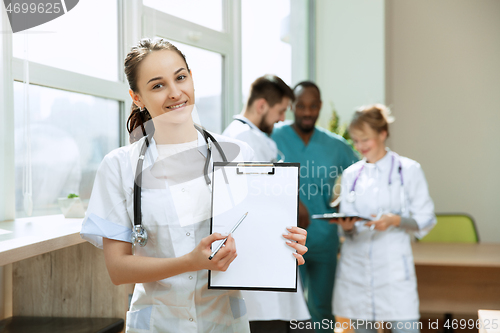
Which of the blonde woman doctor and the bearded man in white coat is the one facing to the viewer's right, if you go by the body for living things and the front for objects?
the bearded man in white coat

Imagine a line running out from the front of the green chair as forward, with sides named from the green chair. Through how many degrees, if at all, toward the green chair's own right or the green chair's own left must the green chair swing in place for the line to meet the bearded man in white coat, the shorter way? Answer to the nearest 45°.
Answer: approximately 45° to the green chair's own right

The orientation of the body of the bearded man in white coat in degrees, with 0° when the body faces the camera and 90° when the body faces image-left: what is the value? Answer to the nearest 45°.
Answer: approximately 270°

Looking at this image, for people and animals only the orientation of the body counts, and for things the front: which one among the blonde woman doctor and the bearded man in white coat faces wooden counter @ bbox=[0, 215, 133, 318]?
the blonde woman doctor

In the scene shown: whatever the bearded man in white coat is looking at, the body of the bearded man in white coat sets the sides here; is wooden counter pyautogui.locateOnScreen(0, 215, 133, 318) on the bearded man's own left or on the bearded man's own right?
on the bearded man's own right

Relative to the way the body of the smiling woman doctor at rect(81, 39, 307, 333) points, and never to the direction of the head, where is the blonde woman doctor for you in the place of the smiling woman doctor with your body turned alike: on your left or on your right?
on your left

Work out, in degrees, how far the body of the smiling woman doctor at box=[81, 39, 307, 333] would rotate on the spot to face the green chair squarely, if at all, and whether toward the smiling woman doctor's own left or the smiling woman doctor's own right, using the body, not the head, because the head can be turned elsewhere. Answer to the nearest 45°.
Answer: approximately 90° to the smiling woman doctor's own left
